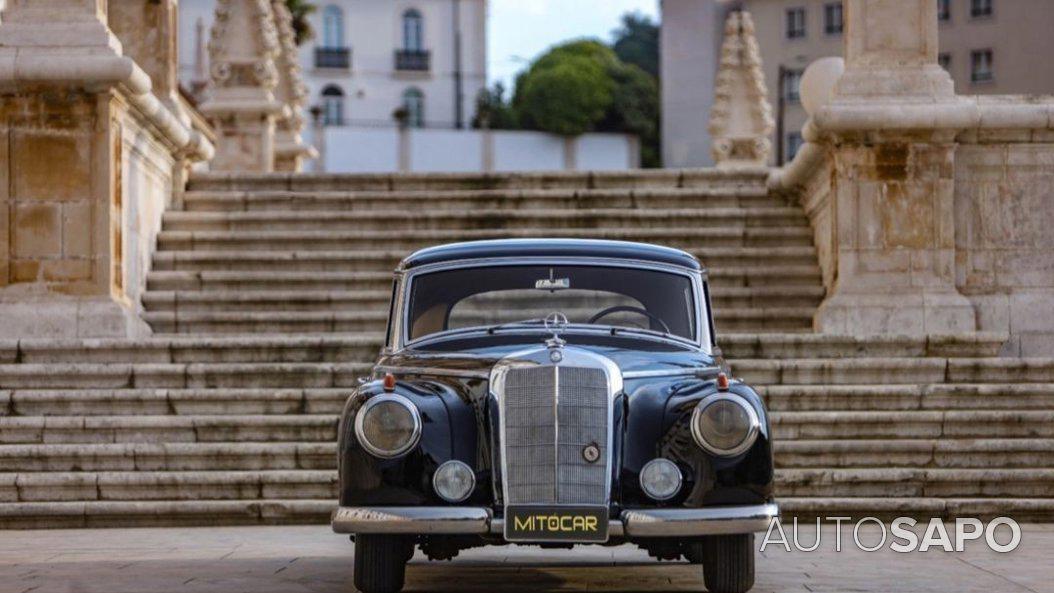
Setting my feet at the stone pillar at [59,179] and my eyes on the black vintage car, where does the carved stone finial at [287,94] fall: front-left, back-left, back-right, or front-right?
back-left

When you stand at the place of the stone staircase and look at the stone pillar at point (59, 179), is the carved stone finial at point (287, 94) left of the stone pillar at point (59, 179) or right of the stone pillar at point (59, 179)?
right

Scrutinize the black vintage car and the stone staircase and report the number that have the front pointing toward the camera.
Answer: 2

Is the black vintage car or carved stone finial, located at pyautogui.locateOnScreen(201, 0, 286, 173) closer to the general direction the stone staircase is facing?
the black vintage car

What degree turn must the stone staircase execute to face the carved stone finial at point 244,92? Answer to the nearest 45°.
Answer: approximately 180°

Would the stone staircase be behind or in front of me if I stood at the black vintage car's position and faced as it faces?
behind

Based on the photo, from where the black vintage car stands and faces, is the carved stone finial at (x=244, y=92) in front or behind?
behind

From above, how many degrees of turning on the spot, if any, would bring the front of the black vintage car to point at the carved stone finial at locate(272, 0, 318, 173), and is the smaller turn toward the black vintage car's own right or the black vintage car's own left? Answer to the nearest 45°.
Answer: approximately 180°

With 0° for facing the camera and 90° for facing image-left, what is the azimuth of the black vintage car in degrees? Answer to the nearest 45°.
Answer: approximately 0°

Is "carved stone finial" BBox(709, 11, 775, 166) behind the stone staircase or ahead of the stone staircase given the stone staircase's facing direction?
behind

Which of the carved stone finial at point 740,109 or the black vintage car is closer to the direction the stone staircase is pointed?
the black vintage car

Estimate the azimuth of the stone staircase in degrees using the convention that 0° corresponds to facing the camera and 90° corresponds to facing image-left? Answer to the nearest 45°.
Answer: approximately 0°

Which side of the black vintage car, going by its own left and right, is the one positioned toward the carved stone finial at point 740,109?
back
